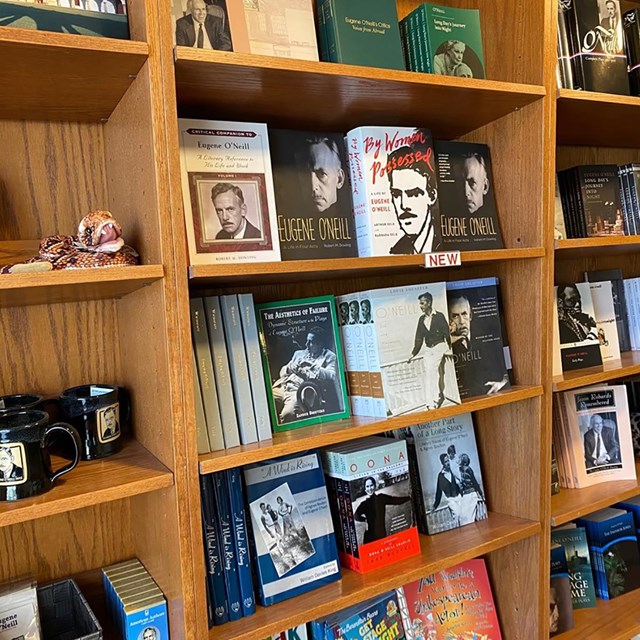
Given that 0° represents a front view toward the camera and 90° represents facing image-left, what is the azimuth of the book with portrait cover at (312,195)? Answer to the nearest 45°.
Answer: approximately 0°

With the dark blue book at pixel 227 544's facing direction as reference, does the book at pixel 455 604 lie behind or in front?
in front

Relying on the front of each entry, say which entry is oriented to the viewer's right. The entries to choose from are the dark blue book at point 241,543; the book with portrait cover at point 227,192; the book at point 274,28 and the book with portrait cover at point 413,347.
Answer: the dark blue book

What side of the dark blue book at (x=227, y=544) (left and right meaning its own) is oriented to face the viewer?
right

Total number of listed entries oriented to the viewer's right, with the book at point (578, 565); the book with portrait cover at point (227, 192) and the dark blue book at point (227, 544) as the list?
1

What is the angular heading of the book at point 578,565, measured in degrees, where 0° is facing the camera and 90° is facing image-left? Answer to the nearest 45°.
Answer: approximately 0°

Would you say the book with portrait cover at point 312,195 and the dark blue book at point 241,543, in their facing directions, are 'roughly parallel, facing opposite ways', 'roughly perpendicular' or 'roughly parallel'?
roughly perpendicular

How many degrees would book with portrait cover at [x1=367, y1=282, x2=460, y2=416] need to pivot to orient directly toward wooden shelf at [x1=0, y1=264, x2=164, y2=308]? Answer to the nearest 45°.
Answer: approximately 45° to its right
